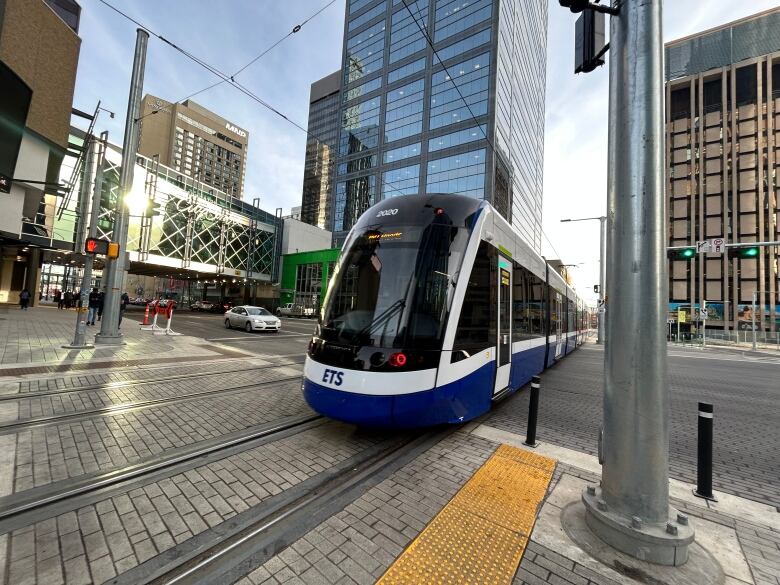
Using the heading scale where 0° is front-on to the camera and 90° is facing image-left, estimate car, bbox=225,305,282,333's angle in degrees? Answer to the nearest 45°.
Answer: approximately 315°

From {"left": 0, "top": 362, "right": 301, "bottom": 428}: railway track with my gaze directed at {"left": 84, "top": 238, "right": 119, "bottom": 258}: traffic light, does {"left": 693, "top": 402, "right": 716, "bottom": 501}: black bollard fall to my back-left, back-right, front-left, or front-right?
back-right

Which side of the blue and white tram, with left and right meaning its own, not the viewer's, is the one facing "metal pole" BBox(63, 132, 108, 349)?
right

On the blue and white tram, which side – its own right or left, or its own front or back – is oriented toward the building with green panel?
right

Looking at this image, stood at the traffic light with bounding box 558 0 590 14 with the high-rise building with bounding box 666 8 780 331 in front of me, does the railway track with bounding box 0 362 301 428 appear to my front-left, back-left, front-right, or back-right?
back-left

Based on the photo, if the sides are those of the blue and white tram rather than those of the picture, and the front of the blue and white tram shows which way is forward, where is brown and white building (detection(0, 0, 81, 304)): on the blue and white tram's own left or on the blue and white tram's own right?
on the blue and white tram's own right

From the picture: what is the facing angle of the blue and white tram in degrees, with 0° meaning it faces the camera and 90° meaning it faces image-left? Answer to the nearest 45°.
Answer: approximately 45°
